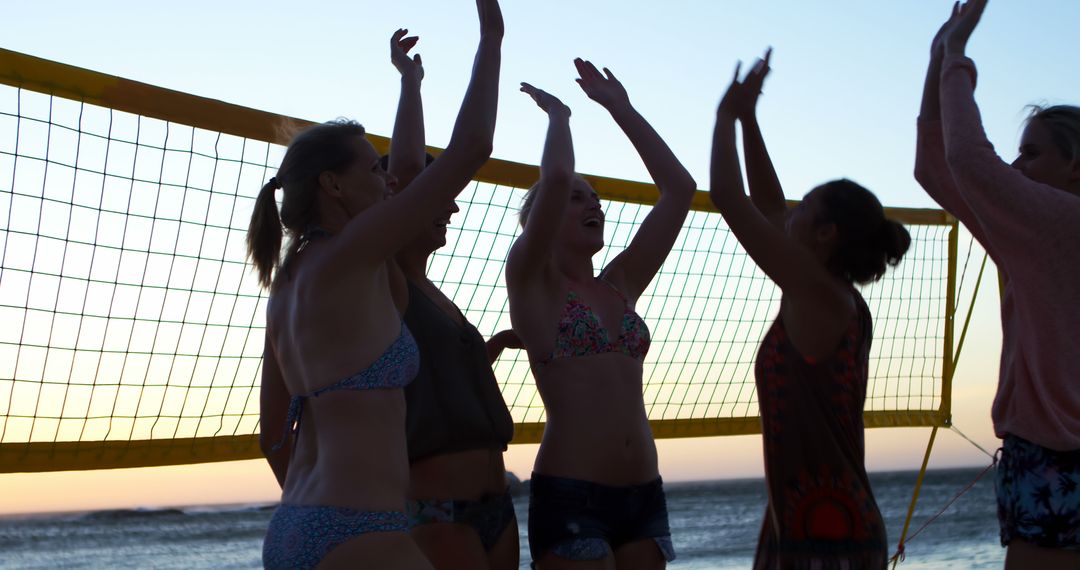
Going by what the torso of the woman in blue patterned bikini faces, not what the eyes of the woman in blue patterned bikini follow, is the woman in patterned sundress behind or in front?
in front

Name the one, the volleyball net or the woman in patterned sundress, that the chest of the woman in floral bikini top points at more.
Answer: the woman in patterned sundress

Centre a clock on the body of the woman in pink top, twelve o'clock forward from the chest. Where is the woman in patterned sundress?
The woman in patterned sundress is roughly at 1 o'clock from the woman in pink top.

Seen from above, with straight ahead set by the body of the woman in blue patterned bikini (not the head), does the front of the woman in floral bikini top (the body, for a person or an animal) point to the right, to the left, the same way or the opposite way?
to the right

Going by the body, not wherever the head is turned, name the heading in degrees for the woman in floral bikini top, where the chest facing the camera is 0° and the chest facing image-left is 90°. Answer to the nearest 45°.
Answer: approximately 315°

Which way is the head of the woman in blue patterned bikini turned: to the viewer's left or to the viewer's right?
to the viewer's right

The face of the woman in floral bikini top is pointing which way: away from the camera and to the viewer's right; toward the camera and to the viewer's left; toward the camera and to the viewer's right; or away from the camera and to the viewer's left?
toward the camera and to the viewer's right

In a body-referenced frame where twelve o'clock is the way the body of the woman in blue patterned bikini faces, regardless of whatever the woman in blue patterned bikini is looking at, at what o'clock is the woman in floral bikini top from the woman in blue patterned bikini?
The woman in floral bikini top is roughly at 12 o'clock from the woman in blue patterned bikini.

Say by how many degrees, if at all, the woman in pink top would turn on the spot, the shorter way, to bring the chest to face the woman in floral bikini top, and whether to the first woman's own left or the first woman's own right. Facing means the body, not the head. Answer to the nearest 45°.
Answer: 0° — they already face them

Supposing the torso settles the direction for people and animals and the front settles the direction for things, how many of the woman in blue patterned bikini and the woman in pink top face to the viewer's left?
1

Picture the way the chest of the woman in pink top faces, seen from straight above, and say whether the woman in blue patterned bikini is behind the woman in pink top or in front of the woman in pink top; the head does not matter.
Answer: in front

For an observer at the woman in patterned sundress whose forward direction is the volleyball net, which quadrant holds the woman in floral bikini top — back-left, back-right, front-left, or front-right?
front-left

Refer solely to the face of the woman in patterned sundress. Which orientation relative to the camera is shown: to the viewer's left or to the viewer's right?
to the viewer's left

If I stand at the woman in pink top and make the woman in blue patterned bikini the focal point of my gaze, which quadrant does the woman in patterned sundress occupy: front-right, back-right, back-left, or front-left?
front-right

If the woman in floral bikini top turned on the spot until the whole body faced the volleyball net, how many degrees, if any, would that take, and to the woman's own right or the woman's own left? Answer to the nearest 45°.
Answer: approximately 180°

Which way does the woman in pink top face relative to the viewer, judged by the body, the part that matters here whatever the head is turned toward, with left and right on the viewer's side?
facing to the left of the viewer
